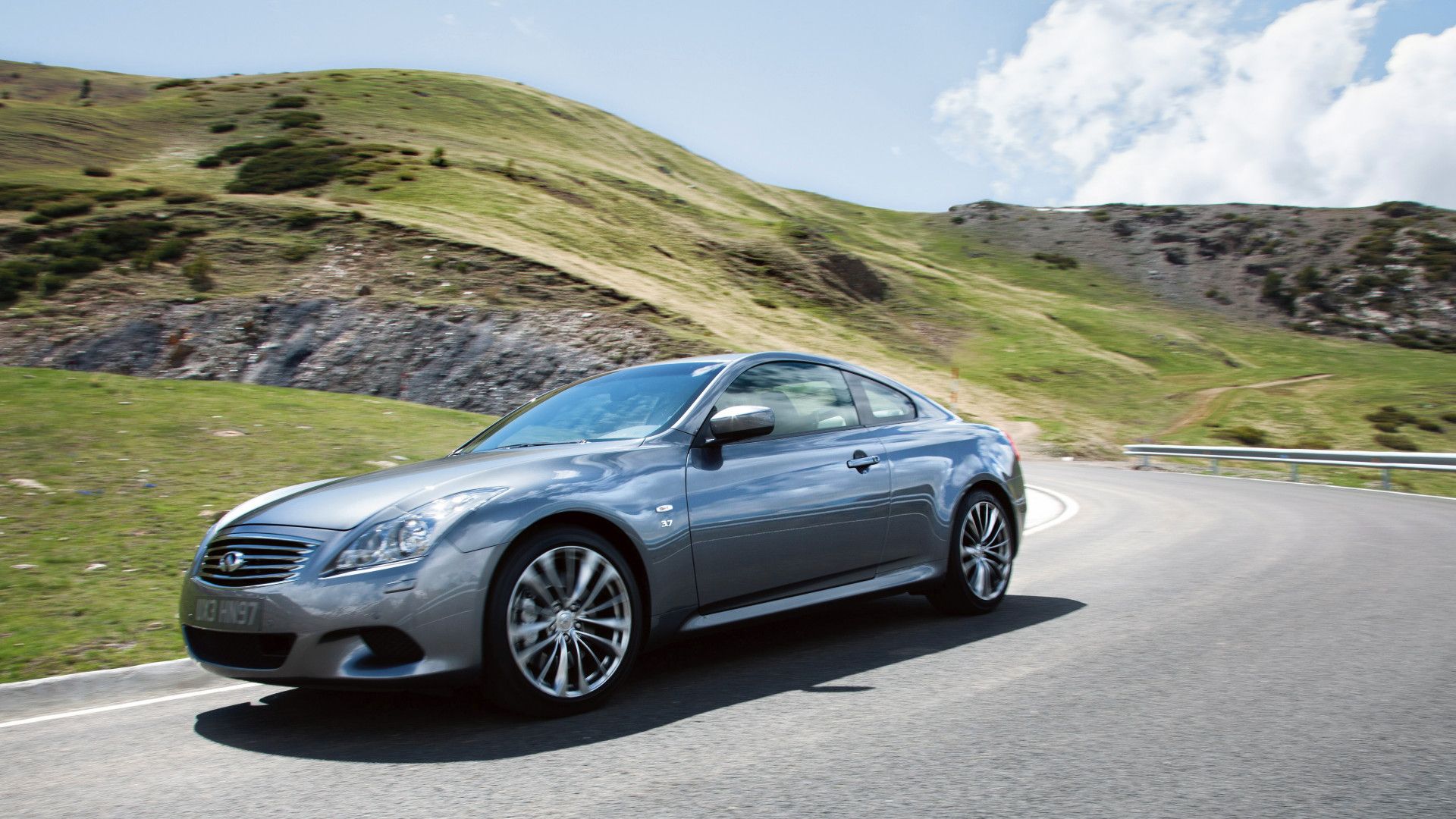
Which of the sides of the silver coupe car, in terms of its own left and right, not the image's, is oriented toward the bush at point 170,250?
right

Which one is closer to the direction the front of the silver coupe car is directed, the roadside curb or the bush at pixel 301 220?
the roadside curb

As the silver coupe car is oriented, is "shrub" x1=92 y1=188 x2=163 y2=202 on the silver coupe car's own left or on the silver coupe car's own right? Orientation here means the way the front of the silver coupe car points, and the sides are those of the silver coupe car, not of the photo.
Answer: on the silver coupe car's own right

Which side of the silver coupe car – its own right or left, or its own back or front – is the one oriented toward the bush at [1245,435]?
back

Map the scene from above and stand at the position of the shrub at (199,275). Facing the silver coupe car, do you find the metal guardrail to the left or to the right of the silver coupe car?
left

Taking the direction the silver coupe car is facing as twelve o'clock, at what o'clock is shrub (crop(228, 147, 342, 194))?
The shrub is roughly at 4 o'clock from the silver coupe car.

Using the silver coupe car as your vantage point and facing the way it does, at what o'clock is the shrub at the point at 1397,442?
The shrub is roughly at 6 o'clock from the silver coupe car.

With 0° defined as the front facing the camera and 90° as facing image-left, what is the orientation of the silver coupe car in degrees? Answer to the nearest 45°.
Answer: approximately 45°

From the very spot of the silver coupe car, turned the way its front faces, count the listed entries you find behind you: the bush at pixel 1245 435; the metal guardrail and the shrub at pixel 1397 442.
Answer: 3

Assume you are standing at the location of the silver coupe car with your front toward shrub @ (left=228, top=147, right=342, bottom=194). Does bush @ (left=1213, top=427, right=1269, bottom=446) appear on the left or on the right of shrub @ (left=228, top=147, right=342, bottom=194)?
right

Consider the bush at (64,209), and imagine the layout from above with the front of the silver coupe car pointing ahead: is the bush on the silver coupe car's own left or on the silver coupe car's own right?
on the silver coupe car's own right

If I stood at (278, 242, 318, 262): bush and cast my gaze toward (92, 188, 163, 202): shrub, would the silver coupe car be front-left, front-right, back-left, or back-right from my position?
back-left
